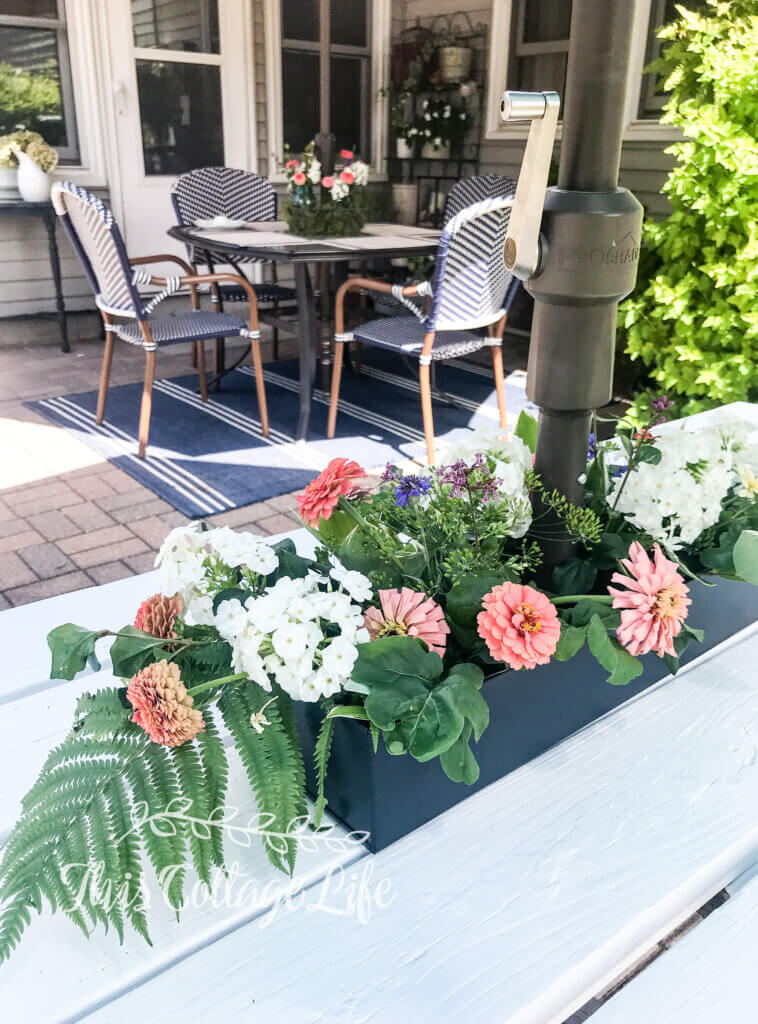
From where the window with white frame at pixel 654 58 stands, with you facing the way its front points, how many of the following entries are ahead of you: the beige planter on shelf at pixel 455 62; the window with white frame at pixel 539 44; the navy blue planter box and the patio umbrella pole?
2

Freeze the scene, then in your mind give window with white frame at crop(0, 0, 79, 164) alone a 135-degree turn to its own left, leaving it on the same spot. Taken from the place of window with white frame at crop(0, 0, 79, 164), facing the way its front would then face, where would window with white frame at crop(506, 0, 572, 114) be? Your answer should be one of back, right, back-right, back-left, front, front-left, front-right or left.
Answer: front-right

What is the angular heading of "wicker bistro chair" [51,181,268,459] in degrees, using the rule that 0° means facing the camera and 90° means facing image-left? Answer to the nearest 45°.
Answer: approximately 225°

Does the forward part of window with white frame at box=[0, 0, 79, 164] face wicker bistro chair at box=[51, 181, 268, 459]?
yes

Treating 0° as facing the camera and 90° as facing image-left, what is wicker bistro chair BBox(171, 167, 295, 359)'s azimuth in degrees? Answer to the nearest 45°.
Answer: approximately 315°

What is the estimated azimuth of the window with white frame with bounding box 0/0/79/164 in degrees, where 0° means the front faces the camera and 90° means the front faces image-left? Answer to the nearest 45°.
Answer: approximately 0°

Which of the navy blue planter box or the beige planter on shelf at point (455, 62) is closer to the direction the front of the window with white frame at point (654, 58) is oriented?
the navy blue planter box

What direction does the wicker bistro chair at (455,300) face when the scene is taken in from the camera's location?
facing away from the viewer and to the left of the viewer
